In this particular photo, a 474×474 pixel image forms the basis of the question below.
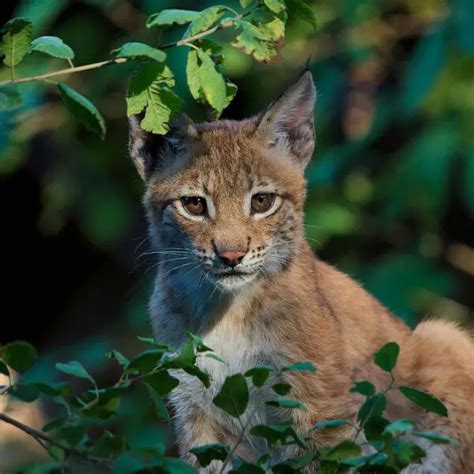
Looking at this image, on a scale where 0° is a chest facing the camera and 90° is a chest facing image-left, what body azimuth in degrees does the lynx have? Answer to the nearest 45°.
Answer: approximately 45°
